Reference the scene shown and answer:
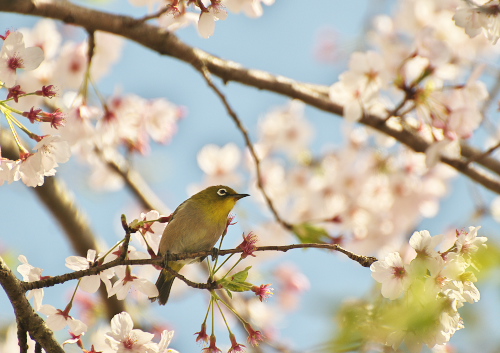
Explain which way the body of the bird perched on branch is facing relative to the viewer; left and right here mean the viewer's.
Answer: facing to the right of the viewer

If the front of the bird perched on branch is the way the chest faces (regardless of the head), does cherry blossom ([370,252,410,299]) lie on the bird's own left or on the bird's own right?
on the bird's own left

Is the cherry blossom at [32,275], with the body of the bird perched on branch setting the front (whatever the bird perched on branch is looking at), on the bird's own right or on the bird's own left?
on the bird's own right

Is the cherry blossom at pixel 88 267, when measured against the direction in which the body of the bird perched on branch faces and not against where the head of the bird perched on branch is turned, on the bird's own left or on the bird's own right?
on the bird's own right
